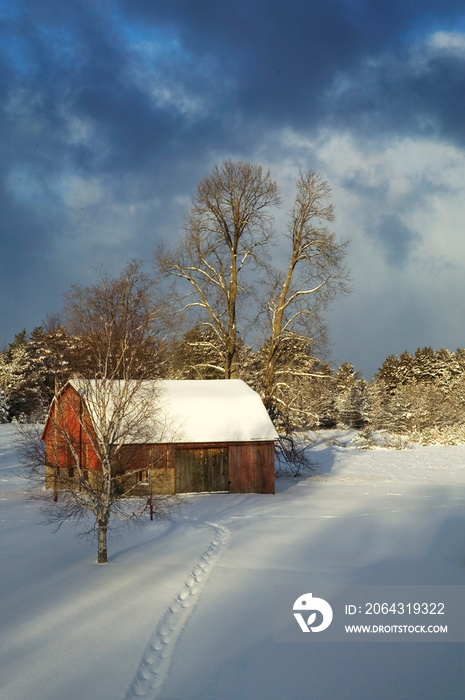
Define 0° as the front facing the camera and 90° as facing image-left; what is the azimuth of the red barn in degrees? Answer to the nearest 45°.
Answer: approximately 0°
